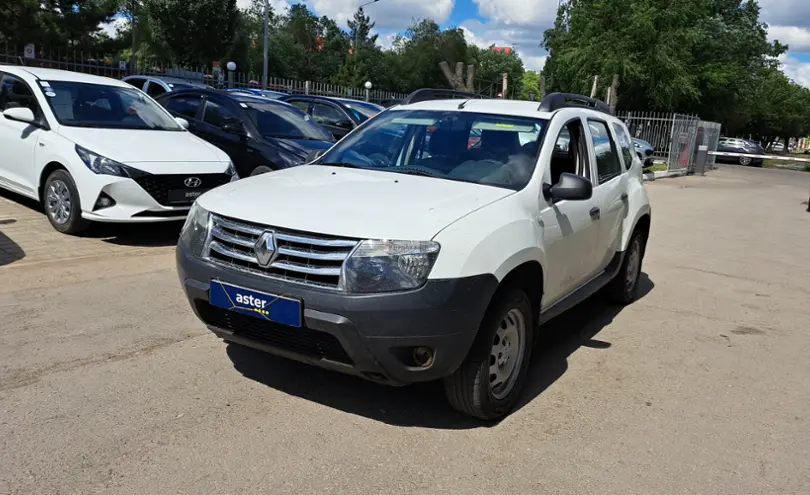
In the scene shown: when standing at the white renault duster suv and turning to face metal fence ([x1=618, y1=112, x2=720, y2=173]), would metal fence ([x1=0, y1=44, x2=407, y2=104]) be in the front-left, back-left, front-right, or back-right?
front-left

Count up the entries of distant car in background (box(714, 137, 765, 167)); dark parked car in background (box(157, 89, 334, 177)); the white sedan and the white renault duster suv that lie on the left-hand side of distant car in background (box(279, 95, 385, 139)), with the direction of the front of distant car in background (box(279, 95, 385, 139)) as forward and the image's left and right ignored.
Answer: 1

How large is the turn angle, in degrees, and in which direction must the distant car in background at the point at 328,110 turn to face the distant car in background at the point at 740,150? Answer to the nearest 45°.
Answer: approximately 90° to its left

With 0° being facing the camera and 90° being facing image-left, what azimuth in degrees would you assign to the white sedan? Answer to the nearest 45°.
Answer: approximately 315°

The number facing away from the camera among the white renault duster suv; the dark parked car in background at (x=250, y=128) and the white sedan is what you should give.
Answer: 0

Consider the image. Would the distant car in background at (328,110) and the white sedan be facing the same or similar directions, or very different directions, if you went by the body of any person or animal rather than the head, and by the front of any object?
same or similar directions

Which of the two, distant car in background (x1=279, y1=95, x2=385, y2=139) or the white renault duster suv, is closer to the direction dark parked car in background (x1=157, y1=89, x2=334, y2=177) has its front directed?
the white renault duster suv

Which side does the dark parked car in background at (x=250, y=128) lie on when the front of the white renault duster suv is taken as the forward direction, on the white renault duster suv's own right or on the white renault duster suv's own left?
on the white renault duster suv's own right

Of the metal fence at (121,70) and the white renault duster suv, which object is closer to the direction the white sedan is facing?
the white renault duster suv

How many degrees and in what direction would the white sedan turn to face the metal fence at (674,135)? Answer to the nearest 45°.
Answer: approximately 90° to its left

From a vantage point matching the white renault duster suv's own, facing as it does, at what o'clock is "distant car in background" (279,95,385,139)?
The distant car in background is roughly at 4 o'clock from the white renault duster suv.

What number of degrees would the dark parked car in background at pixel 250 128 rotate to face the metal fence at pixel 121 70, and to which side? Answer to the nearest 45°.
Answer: approximately 135° to its left

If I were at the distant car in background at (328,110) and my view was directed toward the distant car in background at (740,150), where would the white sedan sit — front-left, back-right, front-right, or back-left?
back-right

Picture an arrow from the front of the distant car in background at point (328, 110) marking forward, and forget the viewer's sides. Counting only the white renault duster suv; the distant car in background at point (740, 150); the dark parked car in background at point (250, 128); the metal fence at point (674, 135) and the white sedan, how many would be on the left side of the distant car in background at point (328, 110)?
2

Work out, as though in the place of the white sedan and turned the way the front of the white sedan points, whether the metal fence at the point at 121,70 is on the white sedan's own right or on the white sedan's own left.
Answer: on the white sedan's own left

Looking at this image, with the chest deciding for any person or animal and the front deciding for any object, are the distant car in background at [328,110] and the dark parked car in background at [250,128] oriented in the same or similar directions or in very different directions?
same or similar directions

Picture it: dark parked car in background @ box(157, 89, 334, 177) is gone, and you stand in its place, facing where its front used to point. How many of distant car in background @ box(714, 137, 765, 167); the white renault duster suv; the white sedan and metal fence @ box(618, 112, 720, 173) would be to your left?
2

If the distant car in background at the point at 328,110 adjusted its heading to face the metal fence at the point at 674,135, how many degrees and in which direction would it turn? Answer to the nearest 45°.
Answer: approximately 90° to its left

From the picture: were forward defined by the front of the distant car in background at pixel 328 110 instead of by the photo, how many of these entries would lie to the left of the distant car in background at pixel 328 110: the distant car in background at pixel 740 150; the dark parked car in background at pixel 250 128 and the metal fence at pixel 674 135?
2
